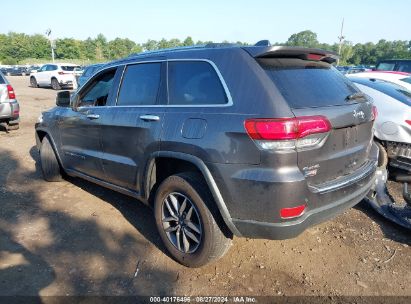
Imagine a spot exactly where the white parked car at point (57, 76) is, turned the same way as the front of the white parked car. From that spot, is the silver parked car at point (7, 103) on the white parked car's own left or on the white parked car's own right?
on the white parked car's own left

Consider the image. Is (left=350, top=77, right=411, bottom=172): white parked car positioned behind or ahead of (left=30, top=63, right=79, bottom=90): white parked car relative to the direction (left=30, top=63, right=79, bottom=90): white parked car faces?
behind

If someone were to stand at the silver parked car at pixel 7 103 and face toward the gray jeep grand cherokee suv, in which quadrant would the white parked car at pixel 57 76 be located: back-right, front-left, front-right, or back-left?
back-left

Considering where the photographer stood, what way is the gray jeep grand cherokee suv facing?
facing away from the viewer and to the left of the viewer

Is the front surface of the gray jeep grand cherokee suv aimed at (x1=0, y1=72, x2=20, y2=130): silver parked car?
yes
